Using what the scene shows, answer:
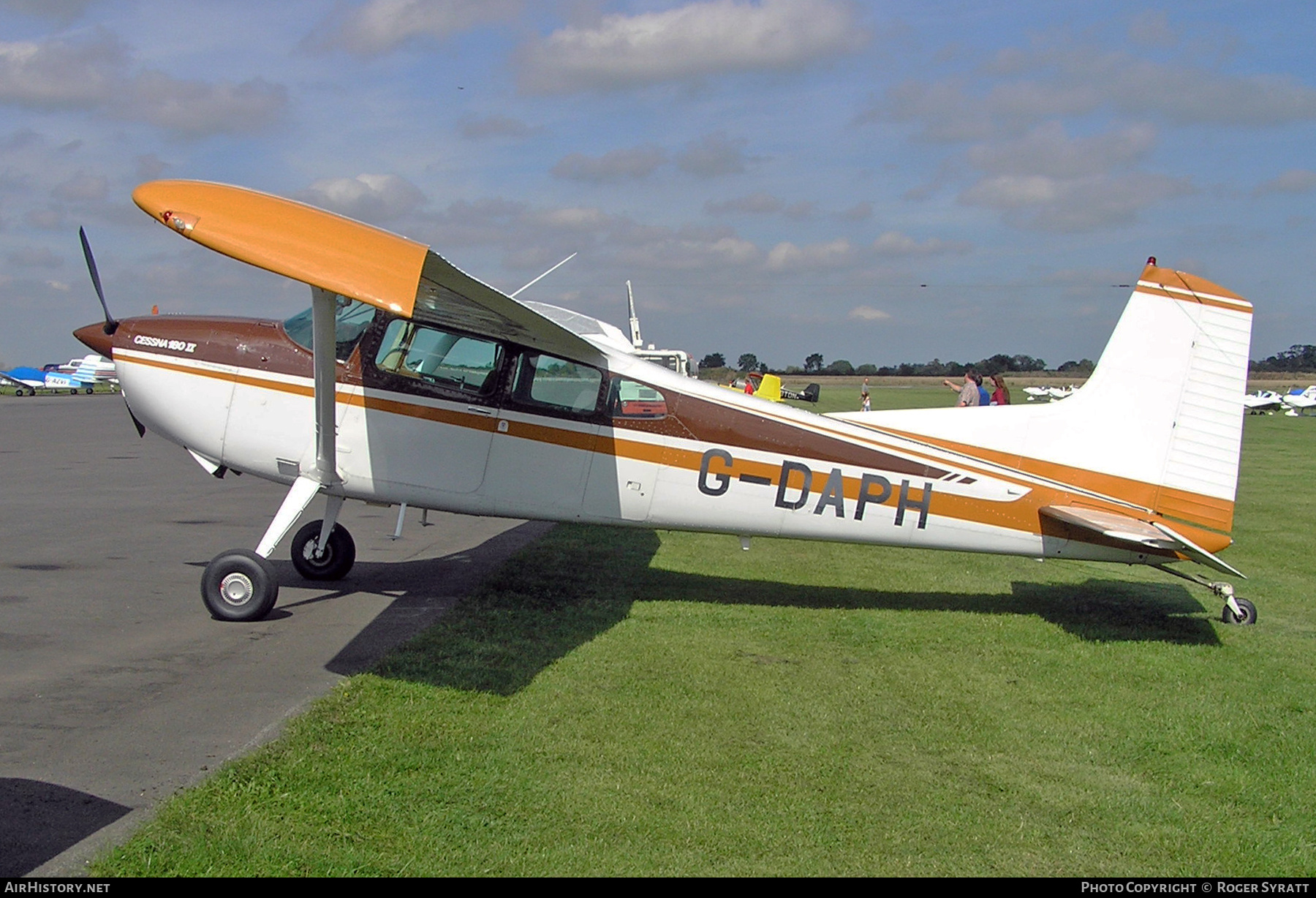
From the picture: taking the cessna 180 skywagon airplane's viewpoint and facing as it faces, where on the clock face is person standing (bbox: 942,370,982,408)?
The person standing is roughly at 4 o'clock from the cessna 180 skywagon airplane.

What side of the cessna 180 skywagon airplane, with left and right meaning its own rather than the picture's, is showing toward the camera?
left

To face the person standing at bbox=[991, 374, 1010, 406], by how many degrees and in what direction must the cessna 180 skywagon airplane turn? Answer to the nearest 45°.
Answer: approximately 135° to its right
